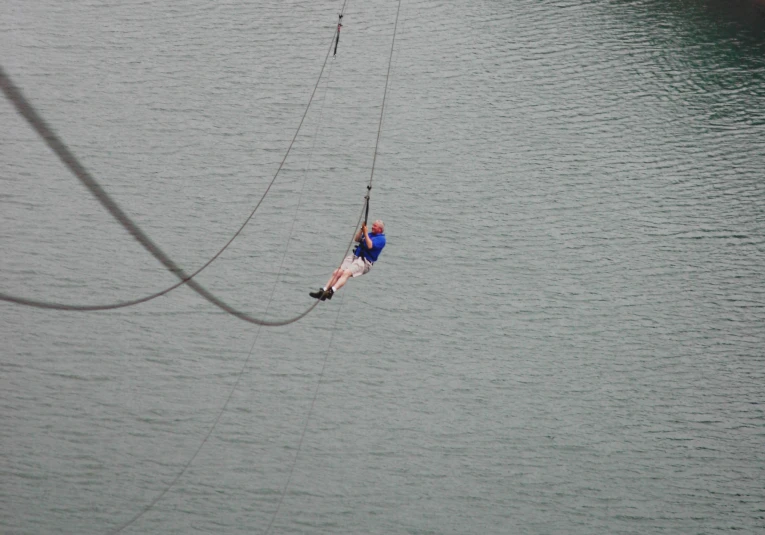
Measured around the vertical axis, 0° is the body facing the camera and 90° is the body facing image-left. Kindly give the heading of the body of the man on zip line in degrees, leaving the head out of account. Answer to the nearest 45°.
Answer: approximately 90°
